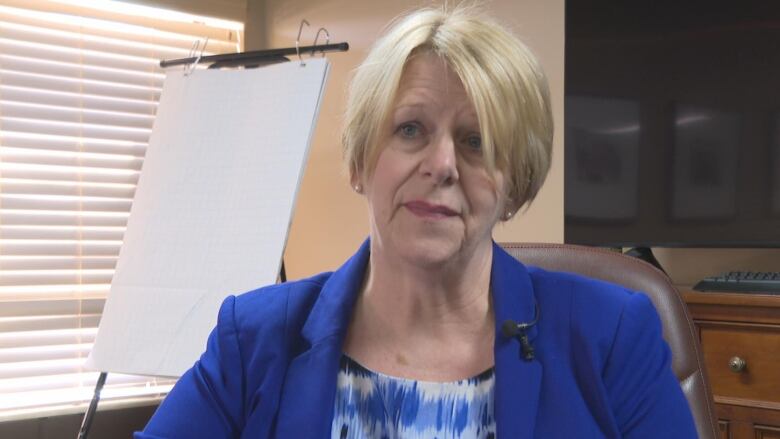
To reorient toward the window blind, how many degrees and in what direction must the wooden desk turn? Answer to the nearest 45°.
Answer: approximately 90° to its right

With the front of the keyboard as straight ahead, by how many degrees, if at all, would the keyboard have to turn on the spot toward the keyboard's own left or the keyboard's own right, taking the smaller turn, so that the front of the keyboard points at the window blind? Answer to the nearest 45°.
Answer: approximately 90° to the keyboard's own right

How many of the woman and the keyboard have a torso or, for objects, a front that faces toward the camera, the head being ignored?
2

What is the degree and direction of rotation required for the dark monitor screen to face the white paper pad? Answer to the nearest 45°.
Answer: approximately 90° to its right

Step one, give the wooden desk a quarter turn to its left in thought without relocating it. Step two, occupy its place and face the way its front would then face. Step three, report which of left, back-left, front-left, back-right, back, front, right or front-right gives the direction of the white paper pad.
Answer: back

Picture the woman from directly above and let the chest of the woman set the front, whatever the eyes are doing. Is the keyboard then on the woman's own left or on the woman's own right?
on the woman's own left

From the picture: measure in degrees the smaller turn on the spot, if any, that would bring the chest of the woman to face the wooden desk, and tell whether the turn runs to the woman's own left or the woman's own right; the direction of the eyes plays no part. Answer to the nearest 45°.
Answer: approximately 135° to the woman's own left

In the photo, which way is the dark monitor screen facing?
toward the camera

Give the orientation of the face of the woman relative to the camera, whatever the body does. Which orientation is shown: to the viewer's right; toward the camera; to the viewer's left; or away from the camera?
toward the camera

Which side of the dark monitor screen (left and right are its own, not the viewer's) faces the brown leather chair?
front

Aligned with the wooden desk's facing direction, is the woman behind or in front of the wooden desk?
in front

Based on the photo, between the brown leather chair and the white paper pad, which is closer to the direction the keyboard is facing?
the brown leather chair

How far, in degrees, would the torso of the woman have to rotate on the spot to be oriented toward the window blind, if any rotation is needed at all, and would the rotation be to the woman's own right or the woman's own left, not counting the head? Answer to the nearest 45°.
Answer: approximately 135° to the woman's own right

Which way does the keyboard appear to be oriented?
toward the camera
